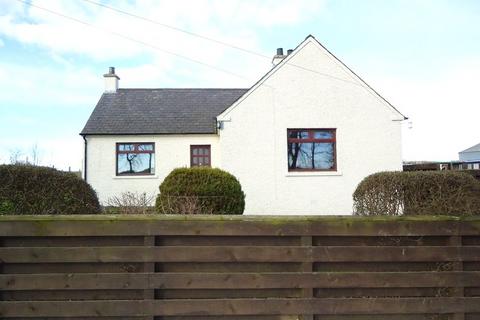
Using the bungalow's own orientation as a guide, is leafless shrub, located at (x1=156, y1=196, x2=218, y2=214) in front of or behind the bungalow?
in front

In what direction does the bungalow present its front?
toward the camera

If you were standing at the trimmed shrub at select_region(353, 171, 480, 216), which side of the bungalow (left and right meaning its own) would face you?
front

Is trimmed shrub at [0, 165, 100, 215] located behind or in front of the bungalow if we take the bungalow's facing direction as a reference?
in front

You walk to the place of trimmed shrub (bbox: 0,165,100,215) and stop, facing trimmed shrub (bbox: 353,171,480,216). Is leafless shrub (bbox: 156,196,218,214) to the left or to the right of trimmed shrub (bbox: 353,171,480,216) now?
left

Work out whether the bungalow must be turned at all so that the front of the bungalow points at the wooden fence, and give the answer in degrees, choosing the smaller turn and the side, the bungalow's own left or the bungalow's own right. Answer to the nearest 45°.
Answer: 0° — it already faces it

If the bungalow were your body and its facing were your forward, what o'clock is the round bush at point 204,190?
The round bush is roughly at 1 o'clock from the bungalow.
